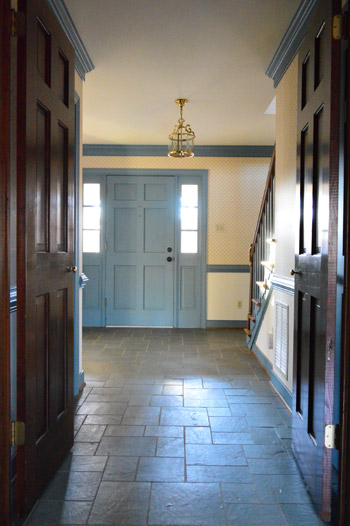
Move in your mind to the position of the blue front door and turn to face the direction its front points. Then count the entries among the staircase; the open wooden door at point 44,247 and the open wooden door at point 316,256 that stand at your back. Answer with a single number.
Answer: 0

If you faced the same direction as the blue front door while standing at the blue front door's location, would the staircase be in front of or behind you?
in front

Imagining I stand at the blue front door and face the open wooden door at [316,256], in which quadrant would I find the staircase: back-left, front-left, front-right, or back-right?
front-left

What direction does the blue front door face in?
toward the camera

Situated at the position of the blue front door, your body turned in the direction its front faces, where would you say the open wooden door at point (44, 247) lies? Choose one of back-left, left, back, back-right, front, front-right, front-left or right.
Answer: front

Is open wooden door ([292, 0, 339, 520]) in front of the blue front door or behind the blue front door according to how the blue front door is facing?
in front

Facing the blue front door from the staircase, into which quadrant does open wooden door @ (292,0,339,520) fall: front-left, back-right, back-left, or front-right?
back-left
